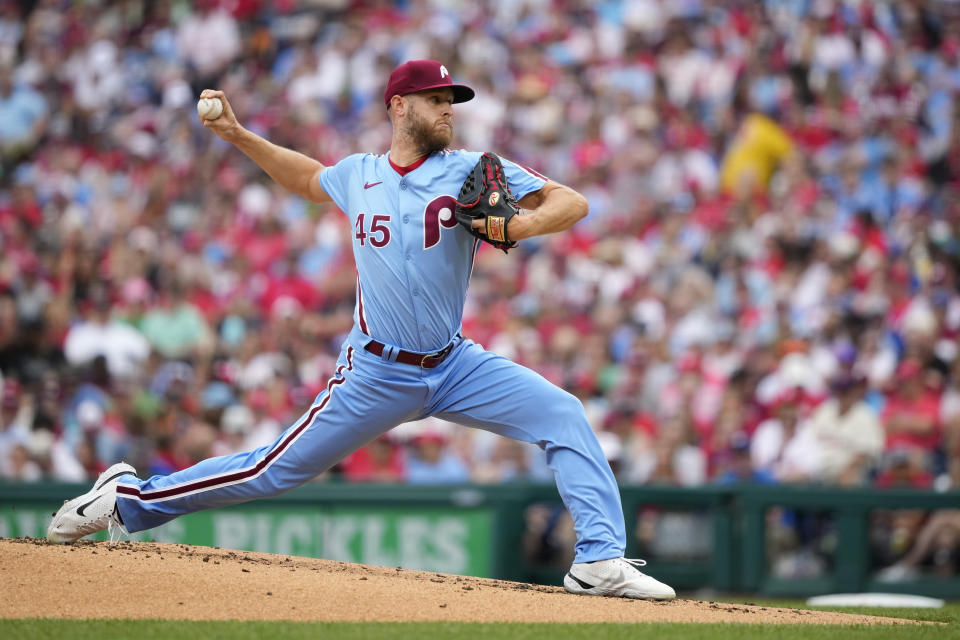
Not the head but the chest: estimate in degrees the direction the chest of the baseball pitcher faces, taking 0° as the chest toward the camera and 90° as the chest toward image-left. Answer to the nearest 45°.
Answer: approximately 315°
